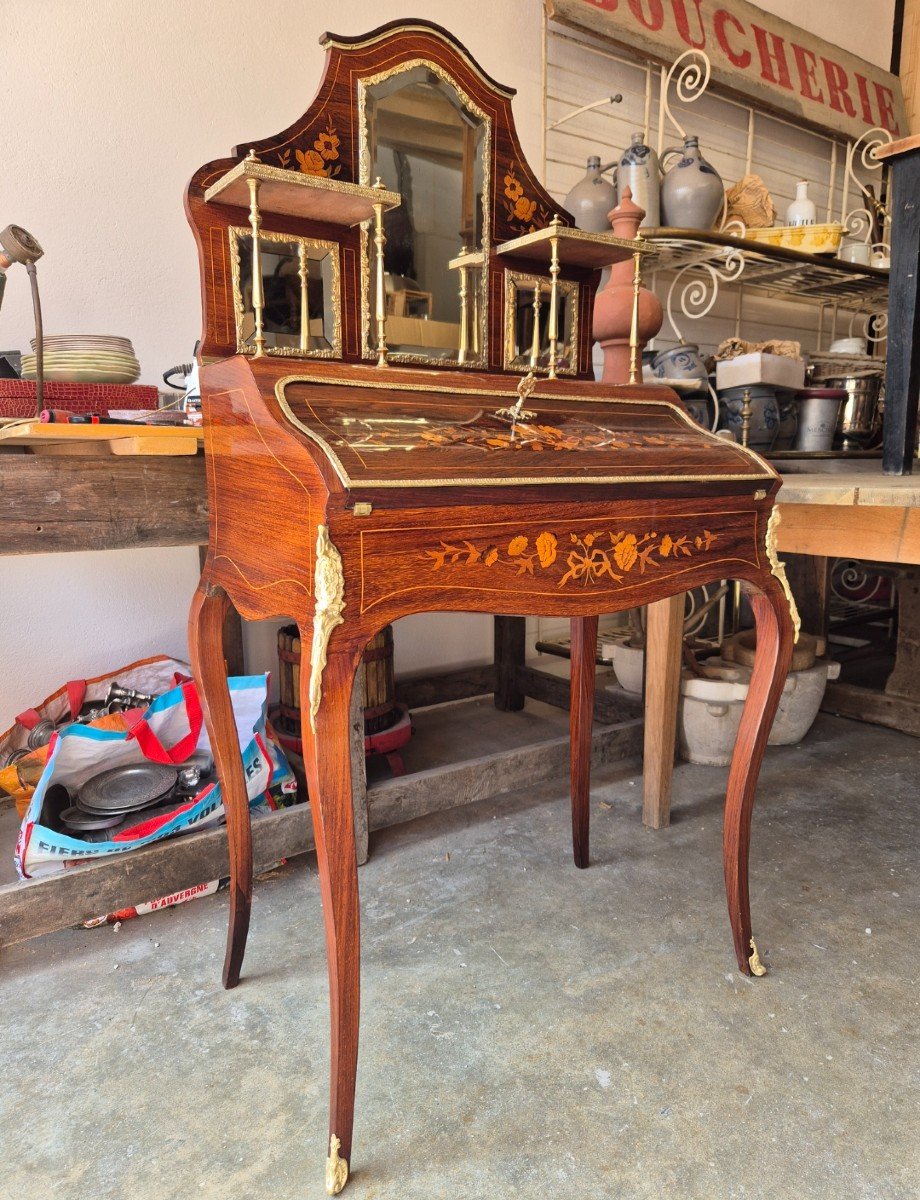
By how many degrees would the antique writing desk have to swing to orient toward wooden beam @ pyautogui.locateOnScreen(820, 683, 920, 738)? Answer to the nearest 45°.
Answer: approximately 90° to its left

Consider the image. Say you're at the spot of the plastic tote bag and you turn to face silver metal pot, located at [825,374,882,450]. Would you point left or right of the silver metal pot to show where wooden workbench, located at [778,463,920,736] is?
right

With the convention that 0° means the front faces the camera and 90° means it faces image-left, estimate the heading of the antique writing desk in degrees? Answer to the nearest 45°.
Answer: approximately 315°

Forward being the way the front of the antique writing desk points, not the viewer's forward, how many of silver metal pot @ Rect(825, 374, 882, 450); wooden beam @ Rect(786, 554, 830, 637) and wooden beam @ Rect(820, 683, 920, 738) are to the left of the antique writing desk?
3

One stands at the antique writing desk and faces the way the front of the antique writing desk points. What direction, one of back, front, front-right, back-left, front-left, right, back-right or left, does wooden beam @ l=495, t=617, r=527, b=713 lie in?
back-left

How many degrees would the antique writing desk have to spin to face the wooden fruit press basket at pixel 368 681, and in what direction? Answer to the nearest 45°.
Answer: approximately 135° to its left

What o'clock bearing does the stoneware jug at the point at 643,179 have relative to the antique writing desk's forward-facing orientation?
The stoneware jug is roughly at 8 o'clock from the antique writing desk.

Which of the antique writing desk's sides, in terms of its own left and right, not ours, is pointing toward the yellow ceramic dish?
left

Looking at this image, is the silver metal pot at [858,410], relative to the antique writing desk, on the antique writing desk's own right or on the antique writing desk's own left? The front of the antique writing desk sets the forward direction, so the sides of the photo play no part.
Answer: on the antique writing desk's own left

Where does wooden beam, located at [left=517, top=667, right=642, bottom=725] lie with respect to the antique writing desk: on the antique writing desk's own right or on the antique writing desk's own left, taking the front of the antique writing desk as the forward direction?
on the antique writing desk's own left

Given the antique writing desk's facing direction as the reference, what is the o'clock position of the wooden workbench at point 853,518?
The wooden workbench is roughly at 10 o'clock from the antique writing desk.
